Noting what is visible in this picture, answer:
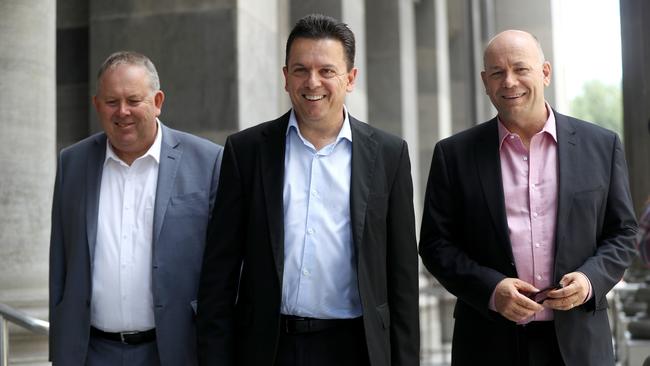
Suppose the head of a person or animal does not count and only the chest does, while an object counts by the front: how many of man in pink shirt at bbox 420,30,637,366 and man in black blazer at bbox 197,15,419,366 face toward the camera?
2

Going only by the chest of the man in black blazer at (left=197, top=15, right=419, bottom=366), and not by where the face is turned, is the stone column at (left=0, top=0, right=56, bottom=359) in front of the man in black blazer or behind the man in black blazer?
behind

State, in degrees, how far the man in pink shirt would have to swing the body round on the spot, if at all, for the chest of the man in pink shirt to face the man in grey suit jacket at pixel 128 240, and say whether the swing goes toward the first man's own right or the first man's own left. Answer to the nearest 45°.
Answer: approximately 90° to the first man's own right

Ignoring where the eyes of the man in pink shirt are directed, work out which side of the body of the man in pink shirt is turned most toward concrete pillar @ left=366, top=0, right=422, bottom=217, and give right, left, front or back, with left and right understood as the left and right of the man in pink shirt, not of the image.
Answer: back

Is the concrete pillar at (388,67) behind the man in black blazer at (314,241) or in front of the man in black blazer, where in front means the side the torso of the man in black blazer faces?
behind

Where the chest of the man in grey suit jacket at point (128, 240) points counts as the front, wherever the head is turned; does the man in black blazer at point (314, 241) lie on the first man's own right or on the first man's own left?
on the first man's own left

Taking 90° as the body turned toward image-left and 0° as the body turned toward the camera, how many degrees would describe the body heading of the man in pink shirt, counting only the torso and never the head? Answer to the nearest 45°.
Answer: approximately 0°

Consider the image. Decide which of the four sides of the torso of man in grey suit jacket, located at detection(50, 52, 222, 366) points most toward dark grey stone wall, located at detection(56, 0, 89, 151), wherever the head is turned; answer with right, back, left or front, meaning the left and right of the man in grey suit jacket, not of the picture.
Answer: back

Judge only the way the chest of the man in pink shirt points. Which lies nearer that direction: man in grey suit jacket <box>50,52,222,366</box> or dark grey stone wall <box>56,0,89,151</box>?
the man in grey suit jacket
